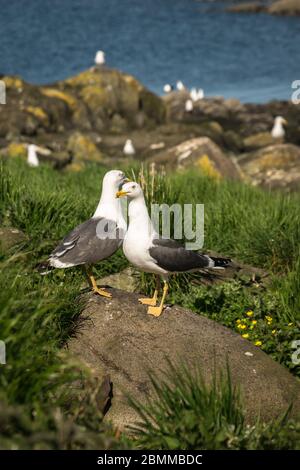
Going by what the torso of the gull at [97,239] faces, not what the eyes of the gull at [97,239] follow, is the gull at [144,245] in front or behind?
in front

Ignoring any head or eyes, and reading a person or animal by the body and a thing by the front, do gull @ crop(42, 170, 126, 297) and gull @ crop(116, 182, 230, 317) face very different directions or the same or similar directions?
very different directions

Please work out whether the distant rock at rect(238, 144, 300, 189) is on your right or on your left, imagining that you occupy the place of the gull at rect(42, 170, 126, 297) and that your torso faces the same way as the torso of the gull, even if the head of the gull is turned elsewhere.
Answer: on your left

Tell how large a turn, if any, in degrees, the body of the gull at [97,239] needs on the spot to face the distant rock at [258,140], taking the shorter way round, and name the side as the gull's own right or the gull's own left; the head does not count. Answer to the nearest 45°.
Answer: approximately 90° to the gull's own left

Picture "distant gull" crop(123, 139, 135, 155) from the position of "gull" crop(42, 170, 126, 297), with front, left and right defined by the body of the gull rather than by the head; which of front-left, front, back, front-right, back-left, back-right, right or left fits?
left

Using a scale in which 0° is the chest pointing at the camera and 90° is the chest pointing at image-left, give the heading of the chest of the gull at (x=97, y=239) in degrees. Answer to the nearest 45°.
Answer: approximately 270°

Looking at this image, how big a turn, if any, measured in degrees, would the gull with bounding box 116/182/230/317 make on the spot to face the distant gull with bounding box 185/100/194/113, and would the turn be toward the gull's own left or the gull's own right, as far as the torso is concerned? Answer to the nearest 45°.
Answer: approximately 90° to the gull's own right

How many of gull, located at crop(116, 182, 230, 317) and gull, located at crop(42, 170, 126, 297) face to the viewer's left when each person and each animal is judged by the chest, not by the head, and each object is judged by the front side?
1

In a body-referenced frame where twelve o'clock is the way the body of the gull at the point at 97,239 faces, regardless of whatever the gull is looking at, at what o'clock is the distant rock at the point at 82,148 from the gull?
The distant rock is roughly at 9 o'clock from the gull.

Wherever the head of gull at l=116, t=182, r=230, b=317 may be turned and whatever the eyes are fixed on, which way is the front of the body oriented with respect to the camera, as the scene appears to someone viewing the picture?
to the viewer's left

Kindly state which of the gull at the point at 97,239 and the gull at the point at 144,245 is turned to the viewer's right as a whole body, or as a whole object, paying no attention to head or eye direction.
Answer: the gull at the point at 97,239

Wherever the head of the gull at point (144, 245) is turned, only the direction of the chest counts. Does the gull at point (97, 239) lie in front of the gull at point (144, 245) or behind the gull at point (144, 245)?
in front
